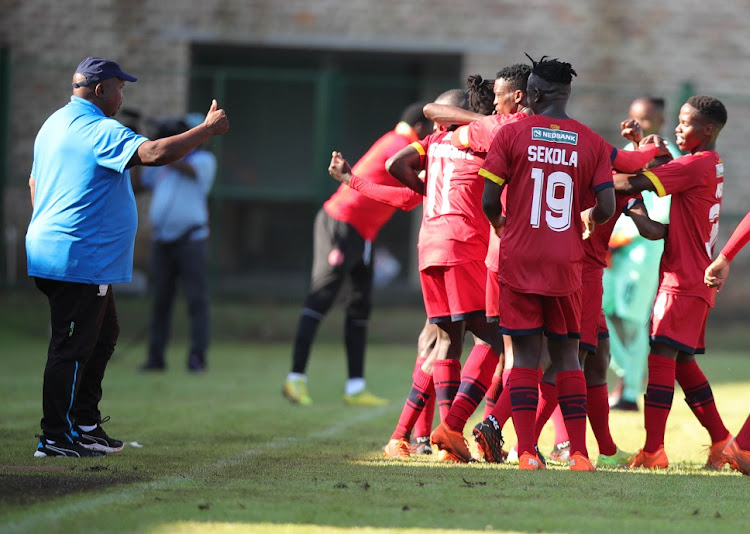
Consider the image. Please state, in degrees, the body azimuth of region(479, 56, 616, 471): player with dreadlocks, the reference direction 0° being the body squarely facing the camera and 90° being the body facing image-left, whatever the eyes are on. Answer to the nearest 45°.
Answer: approximately 180°
